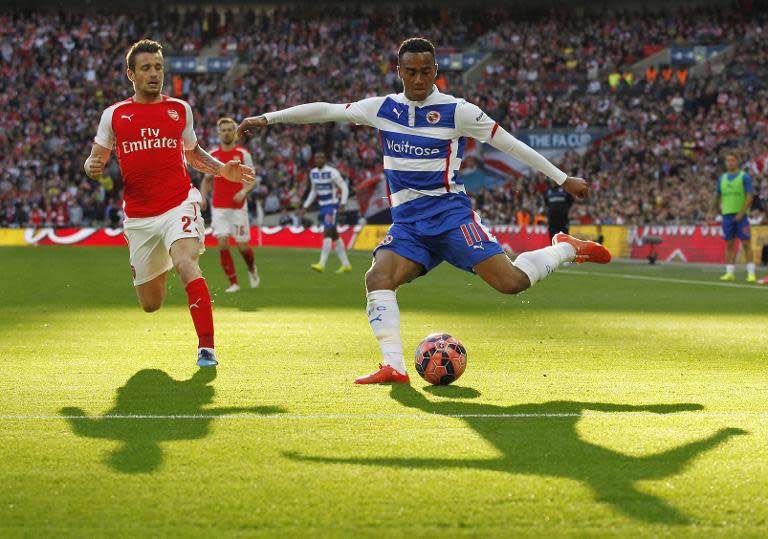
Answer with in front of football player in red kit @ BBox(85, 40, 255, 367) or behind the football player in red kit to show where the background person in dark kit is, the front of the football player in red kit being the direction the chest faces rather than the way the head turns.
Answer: behind

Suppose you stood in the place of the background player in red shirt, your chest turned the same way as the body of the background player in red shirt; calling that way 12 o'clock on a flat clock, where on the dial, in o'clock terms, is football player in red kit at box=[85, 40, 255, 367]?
The football player in red kit is roughly at 12 o'clock from the background player in red shirt.

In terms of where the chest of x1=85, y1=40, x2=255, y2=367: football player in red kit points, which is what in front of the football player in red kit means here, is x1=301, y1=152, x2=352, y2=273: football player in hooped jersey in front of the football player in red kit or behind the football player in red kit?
behind

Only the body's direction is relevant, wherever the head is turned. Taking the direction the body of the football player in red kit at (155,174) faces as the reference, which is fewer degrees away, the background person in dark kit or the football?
the football

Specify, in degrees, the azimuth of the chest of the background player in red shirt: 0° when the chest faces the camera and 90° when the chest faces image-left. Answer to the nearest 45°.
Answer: approximately 0°

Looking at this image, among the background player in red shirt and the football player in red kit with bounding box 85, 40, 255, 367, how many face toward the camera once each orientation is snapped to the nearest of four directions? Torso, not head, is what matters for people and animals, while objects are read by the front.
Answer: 2

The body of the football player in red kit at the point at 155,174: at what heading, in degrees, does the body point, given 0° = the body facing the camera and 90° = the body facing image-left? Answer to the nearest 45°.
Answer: approximately 0°

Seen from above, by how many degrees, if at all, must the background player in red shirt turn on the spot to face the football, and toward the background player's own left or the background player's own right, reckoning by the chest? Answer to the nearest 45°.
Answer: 0° — they already face it

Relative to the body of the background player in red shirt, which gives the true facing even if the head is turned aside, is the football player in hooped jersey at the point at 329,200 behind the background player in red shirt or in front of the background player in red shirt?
behind
